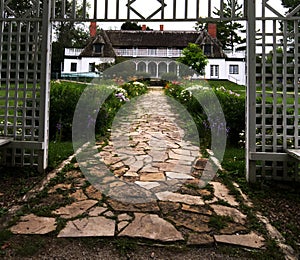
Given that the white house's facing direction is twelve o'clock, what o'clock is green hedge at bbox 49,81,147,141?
The green hedge is roughly at 12 o'clock from the white house.

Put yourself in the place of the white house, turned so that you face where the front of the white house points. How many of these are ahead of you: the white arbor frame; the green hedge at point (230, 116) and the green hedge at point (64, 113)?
3

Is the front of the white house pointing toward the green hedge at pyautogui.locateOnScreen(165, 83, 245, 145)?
yes

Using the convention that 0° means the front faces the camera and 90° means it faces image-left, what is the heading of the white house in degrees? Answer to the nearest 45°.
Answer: approximately 0°

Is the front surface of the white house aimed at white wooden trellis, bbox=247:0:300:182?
yes

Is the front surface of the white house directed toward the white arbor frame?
yes

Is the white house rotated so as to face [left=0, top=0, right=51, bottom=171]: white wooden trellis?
yes
